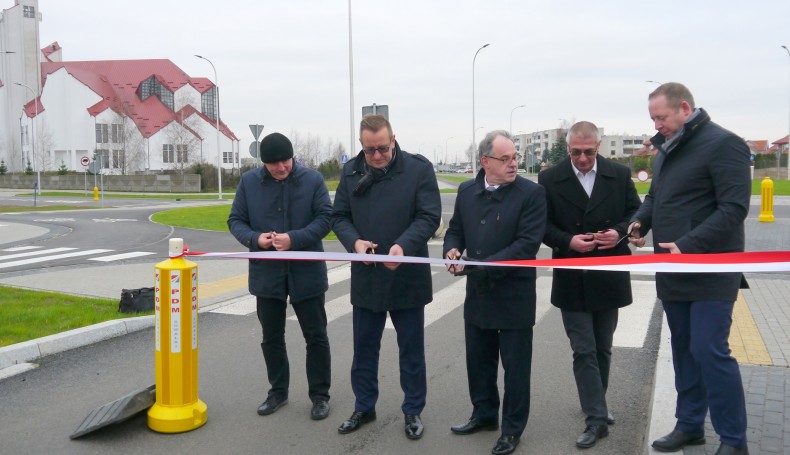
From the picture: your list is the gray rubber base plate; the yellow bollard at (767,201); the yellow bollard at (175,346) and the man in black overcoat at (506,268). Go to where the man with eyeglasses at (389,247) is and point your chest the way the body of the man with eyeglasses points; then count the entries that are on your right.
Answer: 2

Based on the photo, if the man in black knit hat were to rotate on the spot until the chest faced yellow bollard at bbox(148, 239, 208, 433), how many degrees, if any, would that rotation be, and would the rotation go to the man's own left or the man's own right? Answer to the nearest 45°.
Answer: approximately 45° to the man's own right

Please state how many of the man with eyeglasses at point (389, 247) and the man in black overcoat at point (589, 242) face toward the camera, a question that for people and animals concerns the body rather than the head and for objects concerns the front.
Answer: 2

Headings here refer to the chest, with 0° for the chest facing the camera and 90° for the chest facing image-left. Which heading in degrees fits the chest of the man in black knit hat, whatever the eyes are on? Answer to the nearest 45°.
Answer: approximately 0°

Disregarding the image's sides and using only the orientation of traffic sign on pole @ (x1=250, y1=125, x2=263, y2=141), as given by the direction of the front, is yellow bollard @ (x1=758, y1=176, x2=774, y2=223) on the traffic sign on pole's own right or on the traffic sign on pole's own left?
on the traffic sign on pole's own right

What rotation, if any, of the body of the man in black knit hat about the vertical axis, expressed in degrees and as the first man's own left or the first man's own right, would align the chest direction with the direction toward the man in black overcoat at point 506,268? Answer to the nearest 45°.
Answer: approximately 45° to the first man's own left

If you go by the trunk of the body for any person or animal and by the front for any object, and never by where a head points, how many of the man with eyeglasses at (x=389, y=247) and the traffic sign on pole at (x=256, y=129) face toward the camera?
1

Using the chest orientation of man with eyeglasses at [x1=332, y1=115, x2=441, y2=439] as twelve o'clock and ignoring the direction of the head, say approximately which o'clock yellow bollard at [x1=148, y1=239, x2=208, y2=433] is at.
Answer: The yellow bollard is roughly at 3 o'clock from the man with eyeglasses.

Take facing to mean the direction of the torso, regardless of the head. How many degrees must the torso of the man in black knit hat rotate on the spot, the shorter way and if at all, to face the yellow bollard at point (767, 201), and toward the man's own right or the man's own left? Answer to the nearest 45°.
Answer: approximately 135° to the man's own left

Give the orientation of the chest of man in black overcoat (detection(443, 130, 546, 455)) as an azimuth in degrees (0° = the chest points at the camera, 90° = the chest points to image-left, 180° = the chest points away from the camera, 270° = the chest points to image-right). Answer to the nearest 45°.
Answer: approximately 45°

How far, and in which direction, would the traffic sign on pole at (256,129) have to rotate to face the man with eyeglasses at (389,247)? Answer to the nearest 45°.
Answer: approximately 180°

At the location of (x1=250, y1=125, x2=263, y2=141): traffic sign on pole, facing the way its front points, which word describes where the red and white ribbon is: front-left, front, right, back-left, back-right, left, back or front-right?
back
